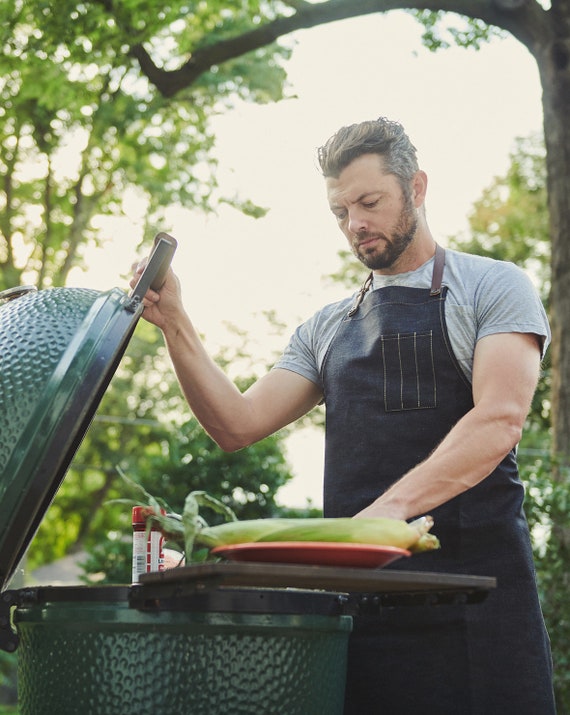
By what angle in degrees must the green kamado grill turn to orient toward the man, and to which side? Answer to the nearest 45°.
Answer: approximately 45° to its left

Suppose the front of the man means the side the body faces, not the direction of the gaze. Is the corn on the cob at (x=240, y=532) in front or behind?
in front

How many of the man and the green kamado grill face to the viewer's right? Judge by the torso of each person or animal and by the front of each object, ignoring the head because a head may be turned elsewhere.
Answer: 1

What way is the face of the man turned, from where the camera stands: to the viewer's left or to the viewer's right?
to the viewer's left

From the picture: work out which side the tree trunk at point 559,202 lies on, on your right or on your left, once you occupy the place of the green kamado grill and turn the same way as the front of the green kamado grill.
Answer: on your left

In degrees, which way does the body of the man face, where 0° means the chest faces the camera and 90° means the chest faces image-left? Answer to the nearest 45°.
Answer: approximately 45°

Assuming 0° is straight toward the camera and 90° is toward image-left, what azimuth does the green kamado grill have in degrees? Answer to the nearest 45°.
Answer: approximately 270°

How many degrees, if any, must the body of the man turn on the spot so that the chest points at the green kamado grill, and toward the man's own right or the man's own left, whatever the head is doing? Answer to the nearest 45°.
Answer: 0° — they already face it
